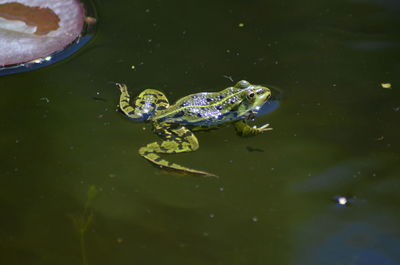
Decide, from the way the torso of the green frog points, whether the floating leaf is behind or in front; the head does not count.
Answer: behind

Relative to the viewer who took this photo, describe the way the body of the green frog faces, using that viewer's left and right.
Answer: facing to the right of the viewer
